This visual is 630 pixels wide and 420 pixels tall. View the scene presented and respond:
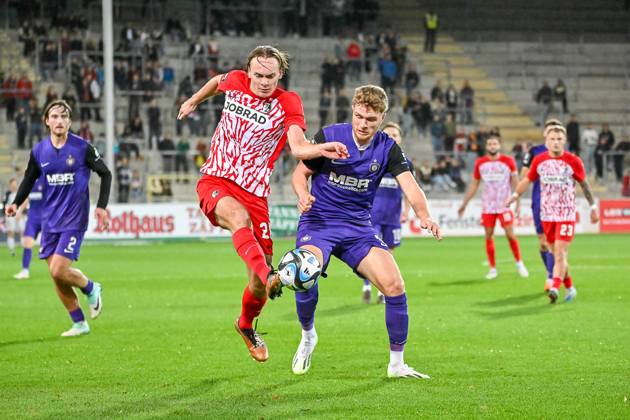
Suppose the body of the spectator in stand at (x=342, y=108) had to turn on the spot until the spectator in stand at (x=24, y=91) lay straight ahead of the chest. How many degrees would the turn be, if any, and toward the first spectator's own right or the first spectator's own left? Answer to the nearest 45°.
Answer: approximately 90° to the first spectator's own right

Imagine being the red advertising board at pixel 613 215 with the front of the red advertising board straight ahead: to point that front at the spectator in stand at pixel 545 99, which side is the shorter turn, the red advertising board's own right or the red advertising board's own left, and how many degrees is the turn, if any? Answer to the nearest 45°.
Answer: approximately 135° to the red advertising board's own right

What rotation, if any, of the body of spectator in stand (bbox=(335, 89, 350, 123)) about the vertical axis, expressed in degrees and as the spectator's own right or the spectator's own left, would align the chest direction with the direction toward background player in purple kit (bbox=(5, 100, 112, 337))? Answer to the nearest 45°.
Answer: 0° — they already face them

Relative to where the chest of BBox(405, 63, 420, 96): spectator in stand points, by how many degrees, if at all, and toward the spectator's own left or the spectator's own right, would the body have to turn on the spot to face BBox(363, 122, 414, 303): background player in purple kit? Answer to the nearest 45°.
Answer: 0° — they already face them

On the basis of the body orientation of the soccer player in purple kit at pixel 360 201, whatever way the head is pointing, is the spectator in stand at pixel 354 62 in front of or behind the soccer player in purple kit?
behind

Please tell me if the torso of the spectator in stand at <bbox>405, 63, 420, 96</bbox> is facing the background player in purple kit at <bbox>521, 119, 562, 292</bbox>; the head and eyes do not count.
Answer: yes

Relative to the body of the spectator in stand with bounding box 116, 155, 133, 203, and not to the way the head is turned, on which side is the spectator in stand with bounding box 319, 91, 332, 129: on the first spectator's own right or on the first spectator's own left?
on the first spectator's own left
